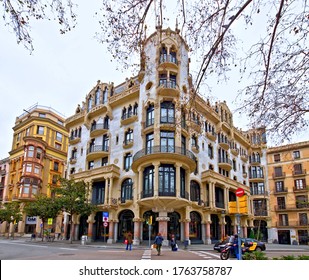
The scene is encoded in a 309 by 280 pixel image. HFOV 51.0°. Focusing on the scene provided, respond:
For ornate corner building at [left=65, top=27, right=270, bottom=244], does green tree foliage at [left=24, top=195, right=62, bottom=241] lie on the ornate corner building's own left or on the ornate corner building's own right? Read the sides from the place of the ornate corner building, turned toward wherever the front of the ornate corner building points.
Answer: on the ornate corner building's own right
